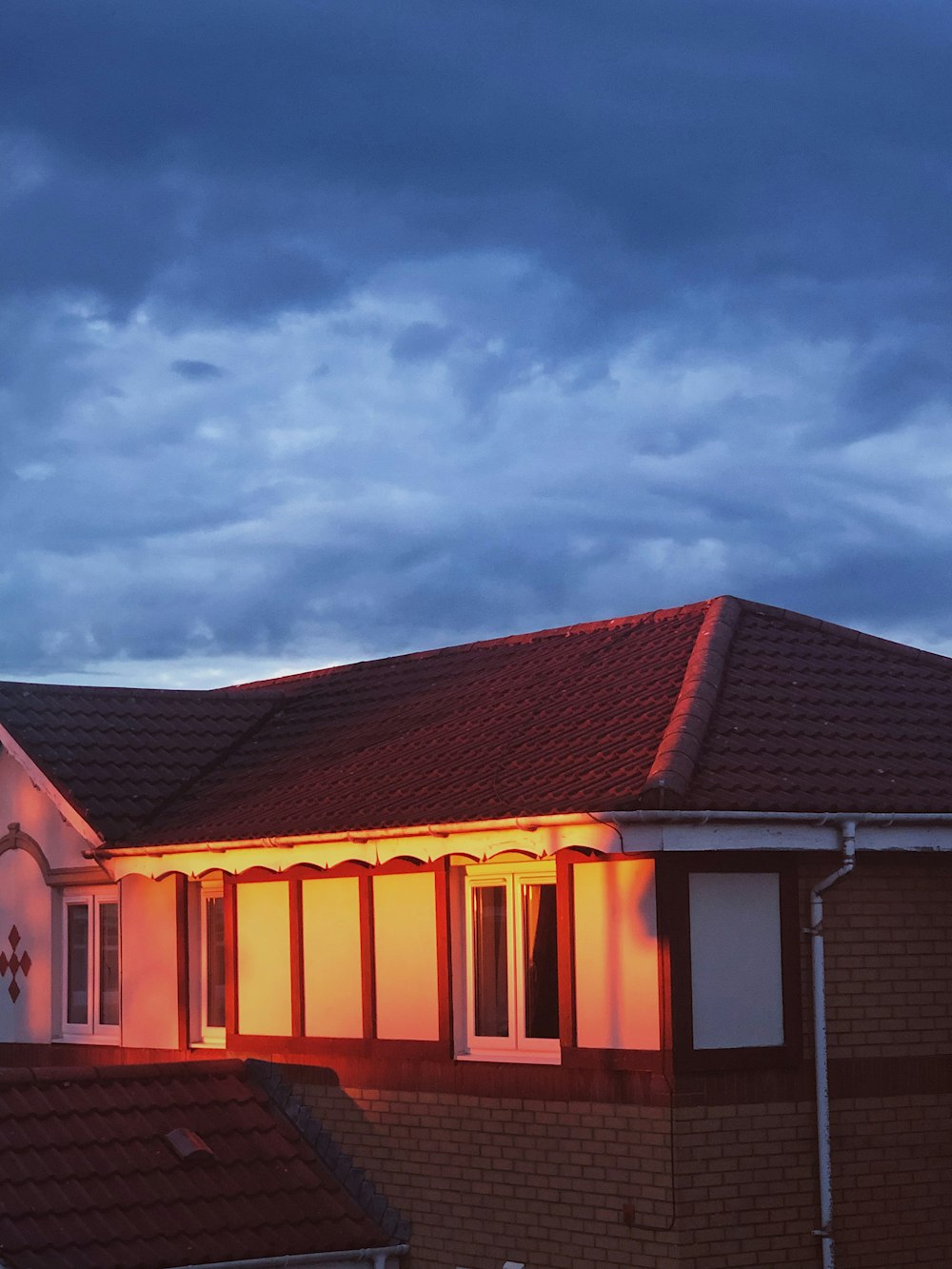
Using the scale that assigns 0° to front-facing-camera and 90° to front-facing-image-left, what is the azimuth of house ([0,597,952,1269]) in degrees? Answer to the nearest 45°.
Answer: approximately 45°
